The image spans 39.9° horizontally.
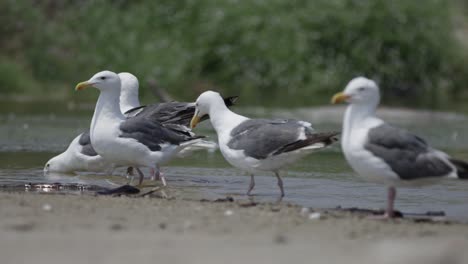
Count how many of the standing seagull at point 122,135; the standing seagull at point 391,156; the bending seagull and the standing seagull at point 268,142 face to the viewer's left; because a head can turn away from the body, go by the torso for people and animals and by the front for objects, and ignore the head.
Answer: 4

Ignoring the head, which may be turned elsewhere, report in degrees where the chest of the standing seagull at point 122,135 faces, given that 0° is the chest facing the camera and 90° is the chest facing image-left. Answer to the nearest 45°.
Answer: approximately 90°

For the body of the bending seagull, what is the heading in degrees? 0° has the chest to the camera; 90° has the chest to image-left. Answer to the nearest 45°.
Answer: approximately 90°

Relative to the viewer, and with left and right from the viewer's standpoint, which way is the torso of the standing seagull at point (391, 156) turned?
facing to the left of the viewer

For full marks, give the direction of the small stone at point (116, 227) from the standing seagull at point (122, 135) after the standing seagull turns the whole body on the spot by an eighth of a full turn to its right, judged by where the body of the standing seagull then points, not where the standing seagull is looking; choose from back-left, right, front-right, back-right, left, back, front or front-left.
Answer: back-left

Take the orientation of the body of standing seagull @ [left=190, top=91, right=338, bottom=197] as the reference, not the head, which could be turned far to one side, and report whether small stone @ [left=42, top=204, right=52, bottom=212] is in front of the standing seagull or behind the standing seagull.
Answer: in front

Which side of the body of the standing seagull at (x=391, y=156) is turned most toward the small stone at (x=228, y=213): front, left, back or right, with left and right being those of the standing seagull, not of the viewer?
front

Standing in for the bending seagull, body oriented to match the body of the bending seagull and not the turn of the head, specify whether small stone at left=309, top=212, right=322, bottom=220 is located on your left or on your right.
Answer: on your left

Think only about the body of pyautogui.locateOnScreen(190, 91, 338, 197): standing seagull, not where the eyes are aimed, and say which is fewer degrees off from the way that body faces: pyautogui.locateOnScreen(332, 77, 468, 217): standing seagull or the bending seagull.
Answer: the bending seagull

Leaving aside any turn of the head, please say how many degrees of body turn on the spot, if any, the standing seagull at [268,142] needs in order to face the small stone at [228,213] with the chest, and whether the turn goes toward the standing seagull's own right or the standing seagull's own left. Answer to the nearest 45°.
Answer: approximately 90° to the standing seagull's own left

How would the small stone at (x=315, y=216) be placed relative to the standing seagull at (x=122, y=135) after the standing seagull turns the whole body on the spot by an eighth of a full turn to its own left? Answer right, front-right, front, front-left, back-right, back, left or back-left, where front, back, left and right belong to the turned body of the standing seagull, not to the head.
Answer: left

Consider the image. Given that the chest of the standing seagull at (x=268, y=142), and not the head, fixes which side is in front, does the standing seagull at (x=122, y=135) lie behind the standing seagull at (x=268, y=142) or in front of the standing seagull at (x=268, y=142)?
in front

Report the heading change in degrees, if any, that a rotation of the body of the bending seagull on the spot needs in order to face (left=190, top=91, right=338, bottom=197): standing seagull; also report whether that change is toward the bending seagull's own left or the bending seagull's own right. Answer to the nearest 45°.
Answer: approximately 135° to the bending seagull's own left

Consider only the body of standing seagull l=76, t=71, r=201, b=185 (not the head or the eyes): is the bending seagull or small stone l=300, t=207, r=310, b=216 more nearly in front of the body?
the bending seagull

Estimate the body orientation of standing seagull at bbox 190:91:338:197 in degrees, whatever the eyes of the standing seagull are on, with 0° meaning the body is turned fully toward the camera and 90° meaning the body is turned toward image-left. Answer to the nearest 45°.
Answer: approximately 90°
